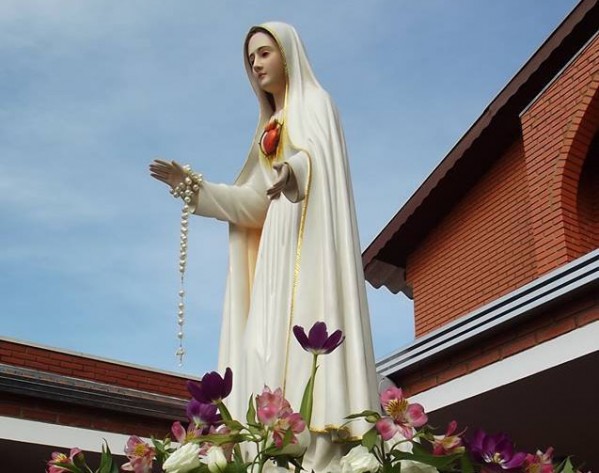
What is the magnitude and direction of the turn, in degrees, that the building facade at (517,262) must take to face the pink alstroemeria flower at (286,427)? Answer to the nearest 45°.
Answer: approximately 45° to its left

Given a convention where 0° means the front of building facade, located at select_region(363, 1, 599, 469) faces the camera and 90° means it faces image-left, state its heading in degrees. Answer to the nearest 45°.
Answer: approximately 45°

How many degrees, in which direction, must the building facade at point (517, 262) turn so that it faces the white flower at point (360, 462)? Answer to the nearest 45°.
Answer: approximately 45° to its left

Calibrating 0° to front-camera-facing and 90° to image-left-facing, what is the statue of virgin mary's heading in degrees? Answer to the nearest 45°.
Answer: approximately 45°

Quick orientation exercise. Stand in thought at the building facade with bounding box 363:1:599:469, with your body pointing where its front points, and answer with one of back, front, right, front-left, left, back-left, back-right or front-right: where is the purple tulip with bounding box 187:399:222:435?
front-left

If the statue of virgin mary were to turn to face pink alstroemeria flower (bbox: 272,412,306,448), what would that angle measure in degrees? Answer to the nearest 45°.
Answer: approximately 45° to its left

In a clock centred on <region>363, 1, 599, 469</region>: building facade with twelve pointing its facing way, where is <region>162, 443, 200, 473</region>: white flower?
The white flower is roughly at 11 o'clock from the building facade.
